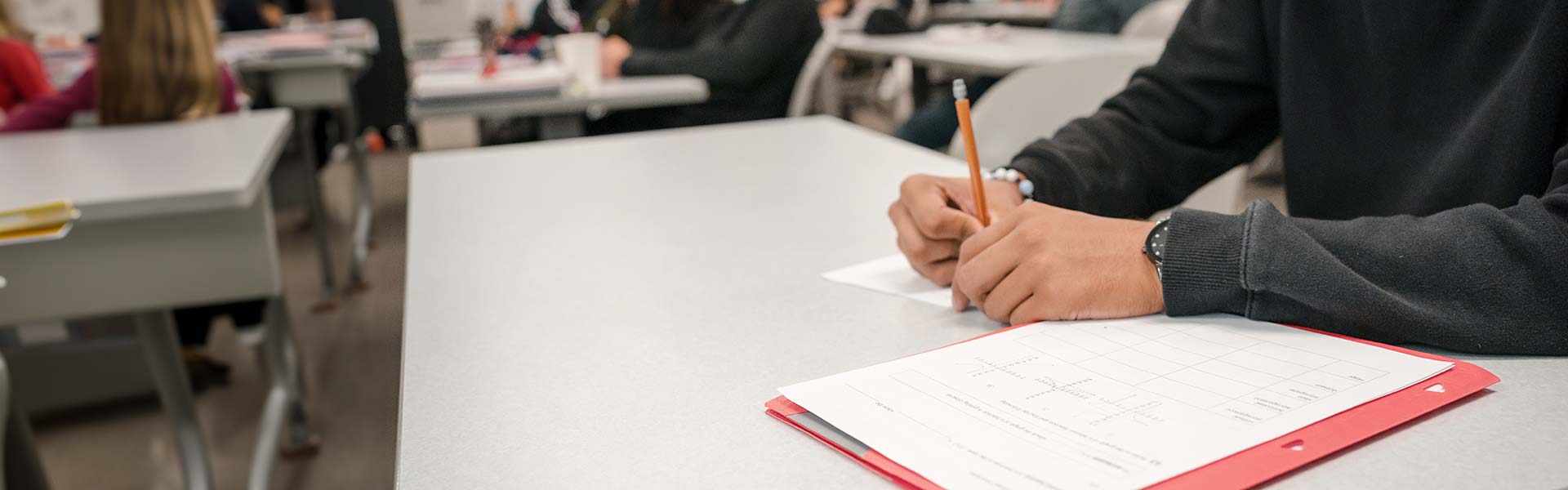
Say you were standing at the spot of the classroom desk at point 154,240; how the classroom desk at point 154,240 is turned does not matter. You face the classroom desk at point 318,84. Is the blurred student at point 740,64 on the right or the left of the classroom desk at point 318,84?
right

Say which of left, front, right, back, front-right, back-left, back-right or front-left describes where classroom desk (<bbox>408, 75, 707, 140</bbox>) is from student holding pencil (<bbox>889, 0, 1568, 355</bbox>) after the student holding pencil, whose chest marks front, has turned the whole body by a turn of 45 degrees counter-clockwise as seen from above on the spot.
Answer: back-right

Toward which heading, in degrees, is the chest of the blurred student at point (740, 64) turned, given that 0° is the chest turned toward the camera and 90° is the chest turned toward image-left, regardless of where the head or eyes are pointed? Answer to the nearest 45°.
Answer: approximately 90°

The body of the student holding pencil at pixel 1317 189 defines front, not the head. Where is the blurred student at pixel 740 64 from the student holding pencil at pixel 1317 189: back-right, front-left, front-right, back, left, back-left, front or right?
right

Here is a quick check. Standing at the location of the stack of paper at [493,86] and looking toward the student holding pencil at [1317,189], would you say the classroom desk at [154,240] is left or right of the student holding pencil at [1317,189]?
right

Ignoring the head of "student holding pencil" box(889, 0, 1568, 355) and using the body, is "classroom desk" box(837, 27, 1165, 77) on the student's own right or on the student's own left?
on the student's own right

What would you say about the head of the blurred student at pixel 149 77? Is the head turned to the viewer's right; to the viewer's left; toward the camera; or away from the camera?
away from the camera

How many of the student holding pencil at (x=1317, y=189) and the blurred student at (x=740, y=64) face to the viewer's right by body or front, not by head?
0

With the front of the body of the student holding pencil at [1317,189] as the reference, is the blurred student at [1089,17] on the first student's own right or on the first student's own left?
on the first student's own right

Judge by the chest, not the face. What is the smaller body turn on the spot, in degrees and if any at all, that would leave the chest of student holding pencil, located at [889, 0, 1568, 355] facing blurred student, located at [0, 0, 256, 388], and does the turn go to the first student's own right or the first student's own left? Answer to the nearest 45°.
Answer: approximately 45° to the first student's own right
